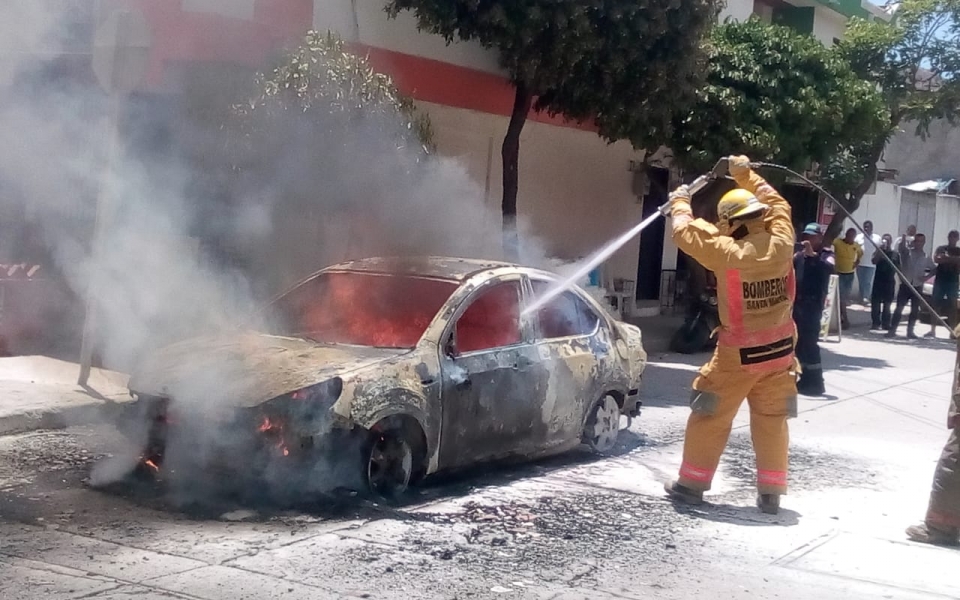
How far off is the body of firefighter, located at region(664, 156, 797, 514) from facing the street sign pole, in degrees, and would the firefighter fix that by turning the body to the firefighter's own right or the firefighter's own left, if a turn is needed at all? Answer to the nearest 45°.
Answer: approximately 45° to the firefighter's own left

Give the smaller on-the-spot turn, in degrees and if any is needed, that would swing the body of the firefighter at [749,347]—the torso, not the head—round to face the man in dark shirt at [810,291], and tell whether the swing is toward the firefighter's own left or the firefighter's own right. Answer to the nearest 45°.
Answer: approximately 45° to the firefighter's own right

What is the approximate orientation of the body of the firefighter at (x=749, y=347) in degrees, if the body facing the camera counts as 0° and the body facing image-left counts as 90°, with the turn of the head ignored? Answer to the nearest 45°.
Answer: approximately 135°

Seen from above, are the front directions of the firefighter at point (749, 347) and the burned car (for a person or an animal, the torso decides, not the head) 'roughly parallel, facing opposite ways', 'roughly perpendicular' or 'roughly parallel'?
roughly perpendicular

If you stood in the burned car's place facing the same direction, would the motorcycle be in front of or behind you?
behind

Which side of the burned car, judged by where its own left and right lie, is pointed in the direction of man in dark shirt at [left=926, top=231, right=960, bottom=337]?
back
